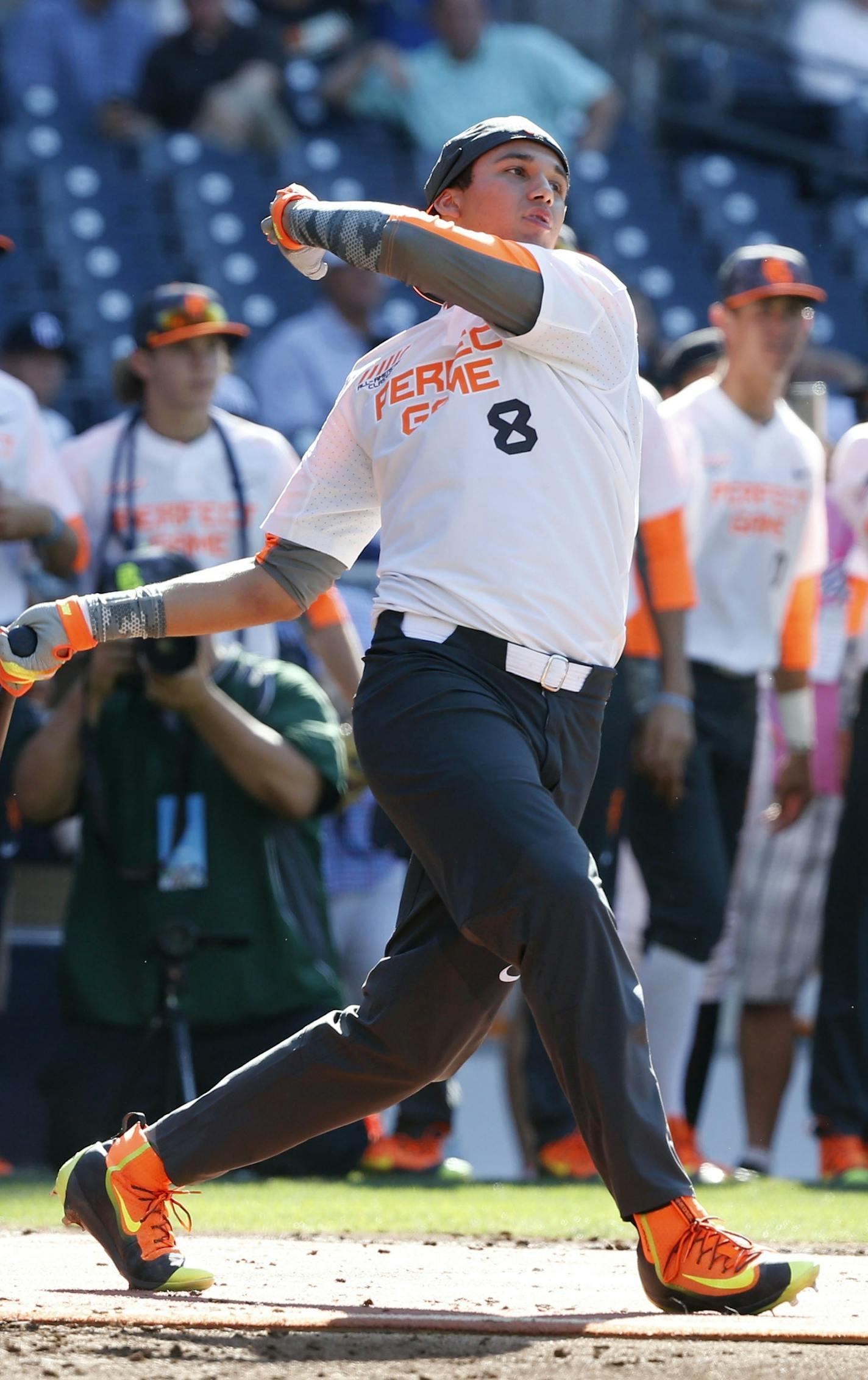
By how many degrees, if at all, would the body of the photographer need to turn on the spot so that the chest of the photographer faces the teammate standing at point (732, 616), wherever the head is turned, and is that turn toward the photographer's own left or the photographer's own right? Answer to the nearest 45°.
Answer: approximately 90° to the photographer's own left

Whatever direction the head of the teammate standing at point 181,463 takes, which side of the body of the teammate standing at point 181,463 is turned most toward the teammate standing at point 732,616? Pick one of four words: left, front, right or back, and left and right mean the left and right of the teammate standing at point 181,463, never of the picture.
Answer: left

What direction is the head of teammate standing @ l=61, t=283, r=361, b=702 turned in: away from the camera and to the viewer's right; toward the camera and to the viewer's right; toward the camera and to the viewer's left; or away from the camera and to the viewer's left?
toward the camera and to the viewer's right

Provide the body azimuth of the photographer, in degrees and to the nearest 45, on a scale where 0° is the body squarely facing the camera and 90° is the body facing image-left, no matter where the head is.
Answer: approximately 0°

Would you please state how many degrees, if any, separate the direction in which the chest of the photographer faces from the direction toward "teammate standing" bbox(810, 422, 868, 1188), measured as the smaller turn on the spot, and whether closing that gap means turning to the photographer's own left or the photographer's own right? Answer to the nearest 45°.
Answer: approximately 90° to the photographer's own left

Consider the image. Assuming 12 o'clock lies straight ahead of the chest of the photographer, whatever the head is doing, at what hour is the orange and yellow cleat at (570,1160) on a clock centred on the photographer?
The orange and yellow cleat is roughly at 9 o'clock from the photographer.
